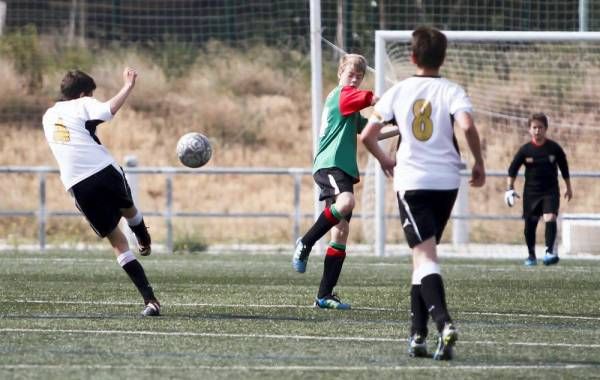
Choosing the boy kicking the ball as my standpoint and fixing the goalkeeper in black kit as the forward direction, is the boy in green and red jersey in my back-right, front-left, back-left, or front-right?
front-right

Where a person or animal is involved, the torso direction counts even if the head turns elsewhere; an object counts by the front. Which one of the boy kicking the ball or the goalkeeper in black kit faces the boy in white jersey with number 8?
the goalkeeper in black kit

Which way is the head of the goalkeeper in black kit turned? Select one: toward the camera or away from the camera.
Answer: toward the camera

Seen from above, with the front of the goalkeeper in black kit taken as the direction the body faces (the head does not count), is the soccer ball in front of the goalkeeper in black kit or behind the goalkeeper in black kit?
in front

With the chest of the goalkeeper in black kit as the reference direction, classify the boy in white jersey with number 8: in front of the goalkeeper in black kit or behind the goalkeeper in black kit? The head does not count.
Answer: in front

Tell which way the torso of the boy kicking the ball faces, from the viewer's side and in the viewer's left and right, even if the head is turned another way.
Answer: facing away from the viewer and to the right of the viewer

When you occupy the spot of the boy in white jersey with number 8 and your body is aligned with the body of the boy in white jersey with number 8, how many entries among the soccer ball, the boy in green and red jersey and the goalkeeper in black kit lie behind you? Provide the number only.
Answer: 0

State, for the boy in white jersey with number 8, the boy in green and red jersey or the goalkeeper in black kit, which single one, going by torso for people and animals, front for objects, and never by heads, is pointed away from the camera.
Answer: the boy in white jersey with number 8

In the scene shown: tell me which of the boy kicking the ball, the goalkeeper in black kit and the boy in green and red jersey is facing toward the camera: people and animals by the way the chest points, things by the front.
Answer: the goalkeeper in black kit

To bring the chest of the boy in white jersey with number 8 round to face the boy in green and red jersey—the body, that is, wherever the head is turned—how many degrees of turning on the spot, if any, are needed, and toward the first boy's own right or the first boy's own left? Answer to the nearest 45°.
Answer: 0° — they already face them

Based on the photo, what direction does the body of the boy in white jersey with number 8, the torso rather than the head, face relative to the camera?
away from the camera

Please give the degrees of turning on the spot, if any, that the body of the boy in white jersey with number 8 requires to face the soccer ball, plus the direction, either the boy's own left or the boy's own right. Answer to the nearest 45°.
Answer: approximately 45° to the boy's own left

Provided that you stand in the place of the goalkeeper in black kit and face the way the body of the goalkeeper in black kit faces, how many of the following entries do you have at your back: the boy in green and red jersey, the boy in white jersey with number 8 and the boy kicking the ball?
0

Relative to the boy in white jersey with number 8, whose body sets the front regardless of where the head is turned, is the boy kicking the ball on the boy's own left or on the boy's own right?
on the boy's own left

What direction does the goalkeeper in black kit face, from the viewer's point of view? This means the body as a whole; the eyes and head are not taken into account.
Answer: toward the camera

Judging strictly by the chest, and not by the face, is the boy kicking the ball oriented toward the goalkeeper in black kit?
yes
